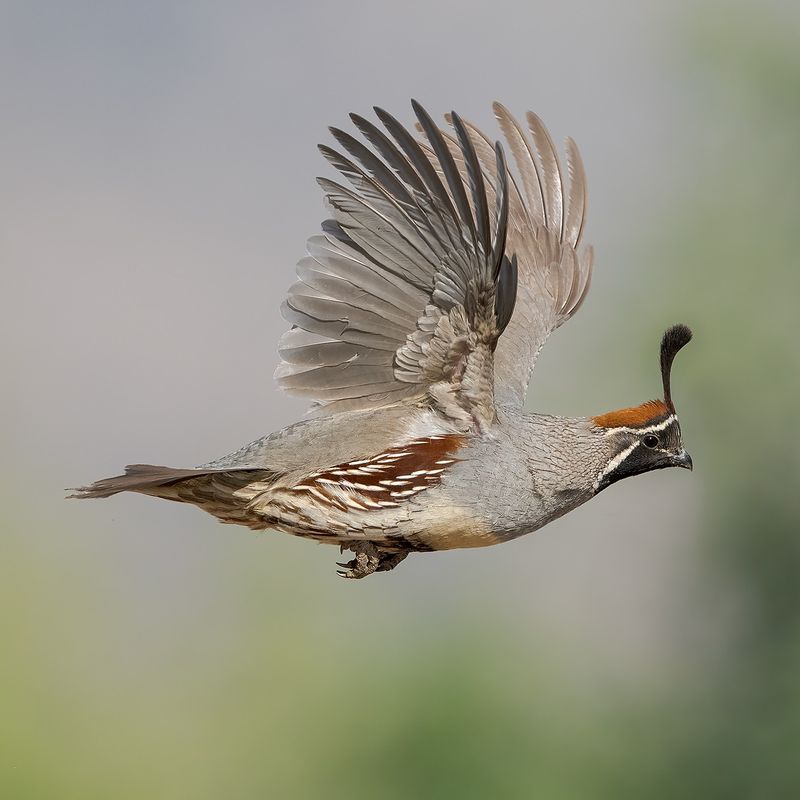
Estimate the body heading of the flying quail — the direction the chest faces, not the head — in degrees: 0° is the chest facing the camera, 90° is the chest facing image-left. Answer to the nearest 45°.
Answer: approximately 270°
